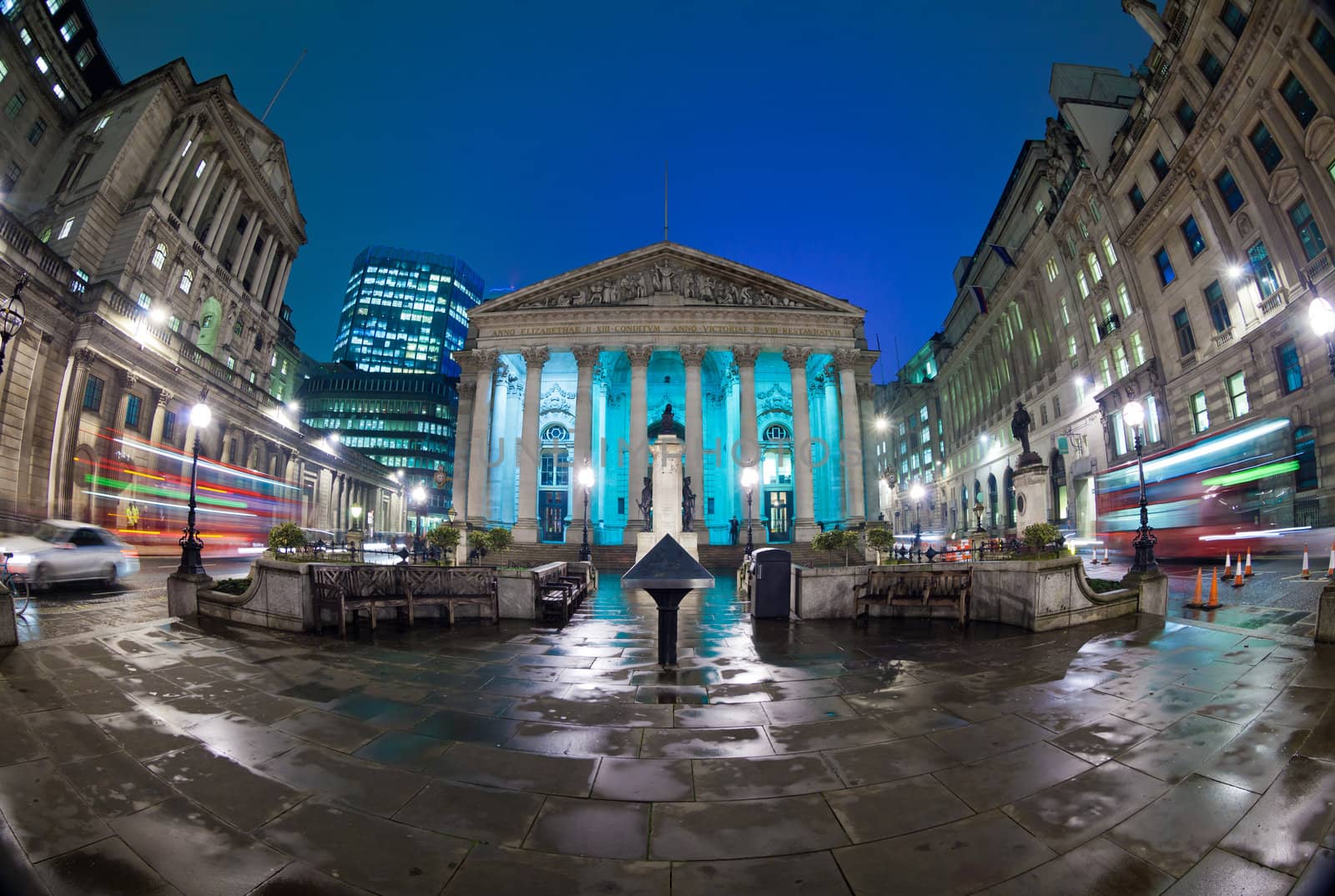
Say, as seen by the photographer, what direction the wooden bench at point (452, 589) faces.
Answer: facing the viewer

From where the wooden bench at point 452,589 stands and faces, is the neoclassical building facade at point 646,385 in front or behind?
behind

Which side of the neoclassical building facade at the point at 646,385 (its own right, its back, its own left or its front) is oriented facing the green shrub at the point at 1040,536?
front

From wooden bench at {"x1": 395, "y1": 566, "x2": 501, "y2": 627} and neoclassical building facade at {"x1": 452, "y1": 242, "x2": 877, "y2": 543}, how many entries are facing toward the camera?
2

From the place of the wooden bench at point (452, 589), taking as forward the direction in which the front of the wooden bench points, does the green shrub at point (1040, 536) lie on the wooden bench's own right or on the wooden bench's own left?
on the wooden bench's own left

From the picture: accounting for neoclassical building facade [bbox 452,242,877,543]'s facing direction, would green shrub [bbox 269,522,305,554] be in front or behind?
in front

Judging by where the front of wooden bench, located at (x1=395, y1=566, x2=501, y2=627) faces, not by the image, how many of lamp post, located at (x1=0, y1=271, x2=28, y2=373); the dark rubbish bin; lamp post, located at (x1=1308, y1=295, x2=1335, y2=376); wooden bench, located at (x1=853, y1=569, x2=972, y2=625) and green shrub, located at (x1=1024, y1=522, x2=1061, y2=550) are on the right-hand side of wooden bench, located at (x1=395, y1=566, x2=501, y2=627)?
1

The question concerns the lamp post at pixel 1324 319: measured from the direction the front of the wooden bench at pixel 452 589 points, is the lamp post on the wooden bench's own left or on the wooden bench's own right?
on the wooden bench's own left

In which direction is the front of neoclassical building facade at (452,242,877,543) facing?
toward the camera

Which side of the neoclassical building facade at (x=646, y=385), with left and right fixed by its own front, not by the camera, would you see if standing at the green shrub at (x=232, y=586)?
front
